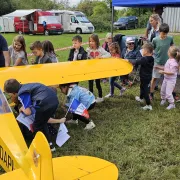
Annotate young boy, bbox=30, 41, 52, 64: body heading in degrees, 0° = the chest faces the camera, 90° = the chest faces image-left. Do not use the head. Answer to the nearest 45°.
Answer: approximately 45°

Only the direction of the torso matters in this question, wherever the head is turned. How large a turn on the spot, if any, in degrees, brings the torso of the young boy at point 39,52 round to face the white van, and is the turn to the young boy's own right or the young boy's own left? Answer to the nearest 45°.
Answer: approximately 135° to the young boy's own right

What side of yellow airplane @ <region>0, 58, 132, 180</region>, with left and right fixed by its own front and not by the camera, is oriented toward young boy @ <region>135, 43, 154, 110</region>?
right

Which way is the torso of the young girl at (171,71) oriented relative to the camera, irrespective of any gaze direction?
to the viewer's left

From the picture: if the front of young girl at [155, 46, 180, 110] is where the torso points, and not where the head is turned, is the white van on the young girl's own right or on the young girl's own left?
on the young girl's own right

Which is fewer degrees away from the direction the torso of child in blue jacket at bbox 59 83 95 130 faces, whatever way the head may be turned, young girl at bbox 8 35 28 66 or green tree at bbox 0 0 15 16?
the young girl

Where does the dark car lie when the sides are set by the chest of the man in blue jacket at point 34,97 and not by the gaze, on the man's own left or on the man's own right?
on the man's own right

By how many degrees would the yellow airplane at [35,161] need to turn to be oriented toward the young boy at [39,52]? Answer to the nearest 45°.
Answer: approximately 45° to its right

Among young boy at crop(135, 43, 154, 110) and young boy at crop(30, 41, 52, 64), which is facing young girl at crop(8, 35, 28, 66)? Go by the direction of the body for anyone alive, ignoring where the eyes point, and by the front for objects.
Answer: young boy at crop(135, 43, 154, 110)

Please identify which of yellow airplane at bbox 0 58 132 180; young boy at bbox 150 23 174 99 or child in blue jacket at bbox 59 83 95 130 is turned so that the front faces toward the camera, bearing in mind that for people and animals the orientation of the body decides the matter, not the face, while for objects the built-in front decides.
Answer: the young boy

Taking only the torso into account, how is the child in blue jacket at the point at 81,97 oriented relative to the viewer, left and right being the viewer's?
facing to the left of the viewer

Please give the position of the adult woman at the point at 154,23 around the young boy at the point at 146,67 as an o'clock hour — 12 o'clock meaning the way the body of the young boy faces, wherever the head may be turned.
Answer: The adult woman is roughly at 3 o'clock from the young boy.

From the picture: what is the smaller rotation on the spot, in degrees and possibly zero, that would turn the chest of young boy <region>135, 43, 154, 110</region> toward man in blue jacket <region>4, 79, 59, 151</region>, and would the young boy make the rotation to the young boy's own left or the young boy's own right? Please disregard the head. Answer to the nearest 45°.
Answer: approximately 45° to the young boy's own left
